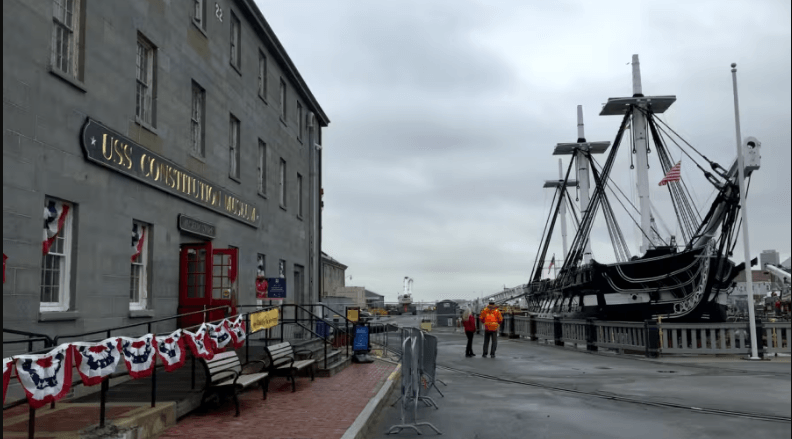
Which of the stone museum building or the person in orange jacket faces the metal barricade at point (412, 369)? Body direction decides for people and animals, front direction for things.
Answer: the stone museum building
